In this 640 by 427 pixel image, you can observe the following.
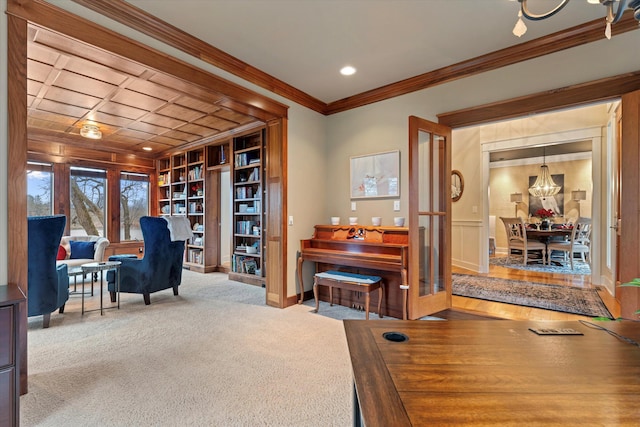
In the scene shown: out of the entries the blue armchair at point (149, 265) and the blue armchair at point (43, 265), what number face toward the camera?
0

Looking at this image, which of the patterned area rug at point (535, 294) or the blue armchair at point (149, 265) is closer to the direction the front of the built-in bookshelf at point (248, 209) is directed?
the blue armchair

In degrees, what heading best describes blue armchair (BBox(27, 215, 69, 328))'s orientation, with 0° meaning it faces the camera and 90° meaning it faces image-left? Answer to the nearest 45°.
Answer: approximately 225°

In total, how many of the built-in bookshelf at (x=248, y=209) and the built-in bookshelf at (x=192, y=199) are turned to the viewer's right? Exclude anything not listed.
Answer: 0

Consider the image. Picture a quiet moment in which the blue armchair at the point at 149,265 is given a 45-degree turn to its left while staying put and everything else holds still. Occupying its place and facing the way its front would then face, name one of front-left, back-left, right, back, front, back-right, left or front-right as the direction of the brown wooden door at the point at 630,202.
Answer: back-left

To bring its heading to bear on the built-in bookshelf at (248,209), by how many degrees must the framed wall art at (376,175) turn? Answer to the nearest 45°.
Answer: approximately 90° to its right

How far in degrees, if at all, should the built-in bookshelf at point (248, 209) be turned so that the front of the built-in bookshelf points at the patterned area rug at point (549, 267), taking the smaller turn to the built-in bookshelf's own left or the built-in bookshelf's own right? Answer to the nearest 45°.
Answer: approximately 135° to the built-in bookshelf's own left

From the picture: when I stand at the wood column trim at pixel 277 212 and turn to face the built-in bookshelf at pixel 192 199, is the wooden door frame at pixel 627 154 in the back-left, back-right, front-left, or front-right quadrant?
back-right

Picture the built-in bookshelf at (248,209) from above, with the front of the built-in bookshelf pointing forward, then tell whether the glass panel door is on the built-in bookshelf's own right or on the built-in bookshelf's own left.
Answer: on the built-in bookshelf's own left

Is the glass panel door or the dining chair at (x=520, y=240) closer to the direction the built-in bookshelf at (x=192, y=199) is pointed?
the glass panel door
